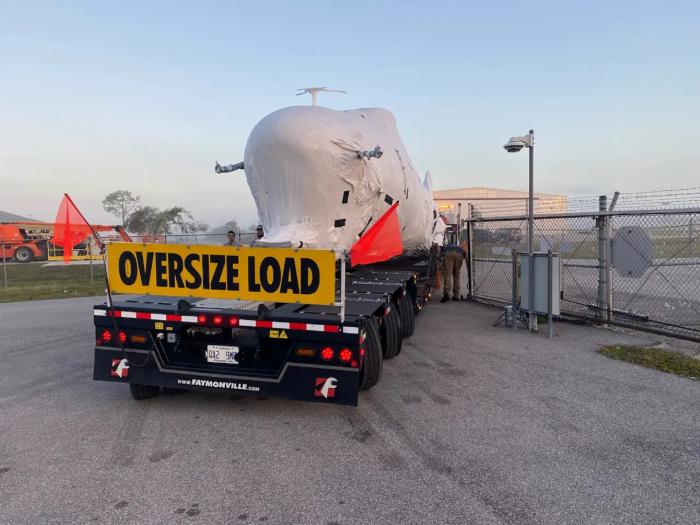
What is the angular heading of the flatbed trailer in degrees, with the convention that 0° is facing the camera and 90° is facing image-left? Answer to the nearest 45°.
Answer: approximately 225°

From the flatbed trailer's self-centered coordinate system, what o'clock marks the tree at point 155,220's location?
The tree is roughly at 10 o'clock from the flatbed trailer.

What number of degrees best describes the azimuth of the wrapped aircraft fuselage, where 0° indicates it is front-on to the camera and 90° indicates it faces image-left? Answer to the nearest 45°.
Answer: approximately 45°

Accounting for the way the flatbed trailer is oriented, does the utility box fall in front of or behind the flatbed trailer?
in front
